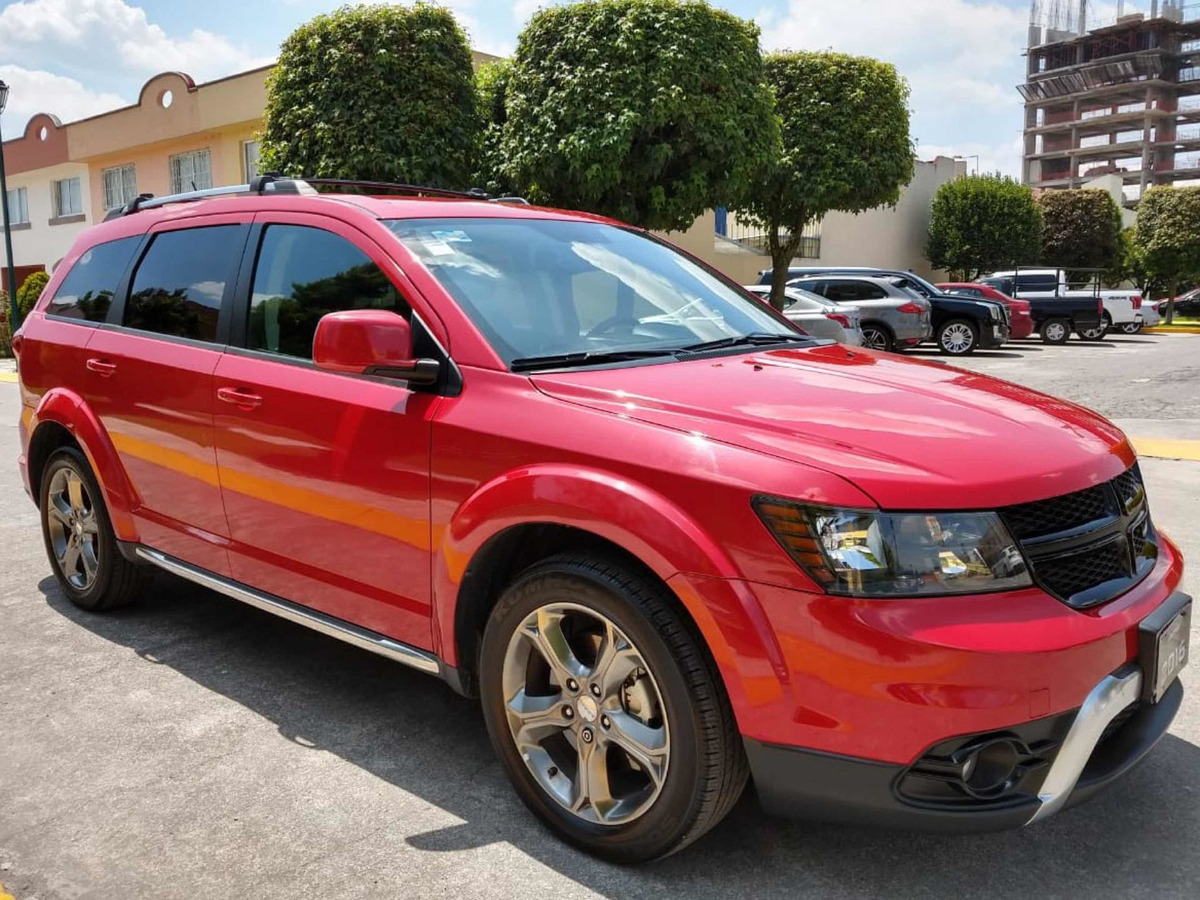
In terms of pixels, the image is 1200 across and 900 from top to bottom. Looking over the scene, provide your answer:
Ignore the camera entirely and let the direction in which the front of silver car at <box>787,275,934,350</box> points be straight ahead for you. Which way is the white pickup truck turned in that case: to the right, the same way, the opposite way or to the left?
the same way

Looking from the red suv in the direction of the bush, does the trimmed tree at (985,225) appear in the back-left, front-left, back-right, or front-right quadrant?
front-right

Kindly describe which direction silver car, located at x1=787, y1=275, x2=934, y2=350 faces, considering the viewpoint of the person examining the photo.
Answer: facing away from the viewer and to the left of the viewer

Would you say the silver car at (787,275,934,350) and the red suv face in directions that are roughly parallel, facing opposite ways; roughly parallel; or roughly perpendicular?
roughly parallel, facing opposite ways

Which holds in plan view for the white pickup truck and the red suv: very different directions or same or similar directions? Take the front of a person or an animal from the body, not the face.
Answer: very different directions

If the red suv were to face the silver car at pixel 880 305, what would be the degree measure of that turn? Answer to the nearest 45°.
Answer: approximately 135° to its left

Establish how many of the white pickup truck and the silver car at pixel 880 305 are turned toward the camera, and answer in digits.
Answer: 0

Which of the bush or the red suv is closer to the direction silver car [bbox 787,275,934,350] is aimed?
the bush

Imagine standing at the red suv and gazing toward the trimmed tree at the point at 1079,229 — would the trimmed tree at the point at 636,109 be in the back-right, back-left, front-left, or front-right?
front-left
